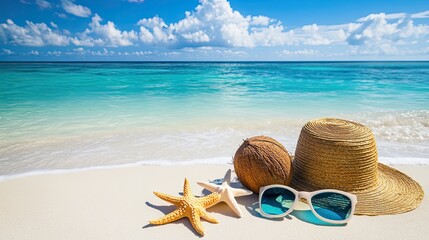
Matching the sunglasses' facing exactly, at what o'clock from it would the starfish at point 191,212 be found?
The starfish is roughly at 2 o'clock from the sunglasses.

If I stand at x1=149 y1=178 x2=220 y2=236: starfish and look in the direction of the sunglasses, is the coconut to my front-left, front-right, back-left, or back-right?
front-left

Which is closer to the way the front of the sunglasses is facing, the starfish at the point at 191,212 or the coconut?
the starfish

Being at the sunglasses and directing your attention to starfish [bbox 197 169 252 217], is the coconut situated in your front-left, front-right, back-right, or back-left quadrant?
front-right

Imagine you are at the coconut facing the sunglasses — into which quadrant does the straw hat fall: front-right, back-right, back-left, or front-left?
front-left

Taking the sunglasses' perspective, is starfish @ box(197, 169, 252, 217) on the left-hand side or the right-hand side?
on its right

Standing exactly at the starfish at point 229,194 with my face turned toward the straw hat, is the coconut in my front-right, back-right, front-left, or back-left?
front-left

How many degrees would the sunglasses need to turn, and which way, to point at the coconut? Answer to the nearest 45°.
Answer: approximately 90° to its right

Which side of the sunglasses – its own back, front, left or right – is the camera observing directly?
front

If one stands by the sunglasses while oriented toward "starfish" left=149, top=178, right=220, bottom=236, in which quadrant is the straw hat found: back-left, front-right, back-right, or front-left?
back-right
